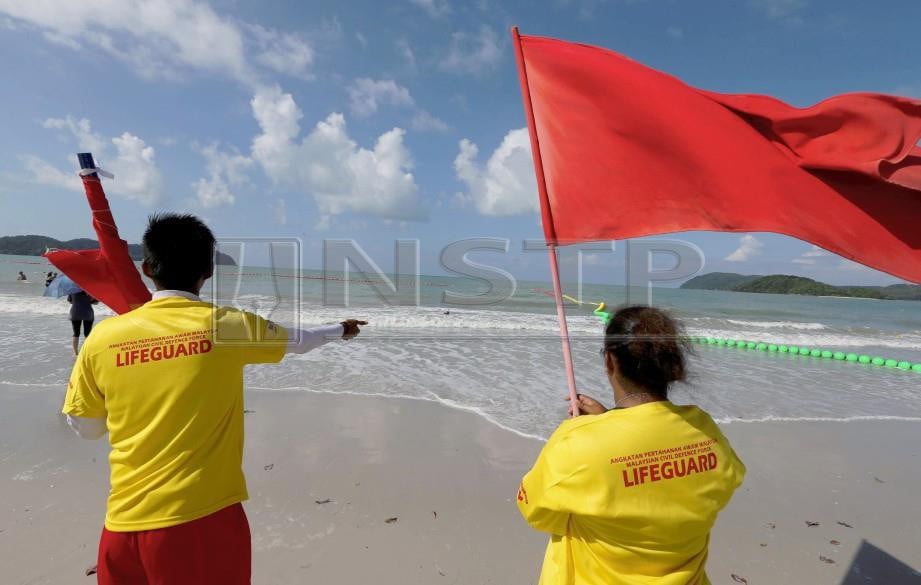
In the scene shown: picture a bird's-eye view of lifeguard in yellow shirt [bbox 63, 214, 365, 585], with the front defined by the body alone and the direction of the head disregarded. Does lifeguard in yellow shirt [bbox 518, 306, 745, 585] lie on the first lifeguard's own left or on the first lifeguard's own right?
on the first lifeguard's own right

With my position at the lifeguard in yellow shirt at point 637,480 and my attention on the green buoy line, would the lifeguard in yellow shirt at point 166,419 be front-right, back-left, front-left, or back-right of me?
back-left

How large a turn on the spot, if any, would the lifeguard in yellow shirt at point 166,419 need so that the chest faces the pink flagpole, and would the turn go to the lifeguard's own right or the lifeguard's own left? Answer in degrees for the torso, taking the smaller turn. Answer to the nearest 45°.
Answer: approximately 90° to the lifeguard's own right

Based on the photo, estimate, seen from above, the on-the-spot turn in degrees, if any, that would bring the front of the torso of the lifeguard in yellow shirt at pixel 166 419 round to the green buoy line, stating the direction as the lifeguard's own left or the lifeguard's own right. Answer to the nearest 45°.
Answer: approximately 90° to the lifeguard's own right

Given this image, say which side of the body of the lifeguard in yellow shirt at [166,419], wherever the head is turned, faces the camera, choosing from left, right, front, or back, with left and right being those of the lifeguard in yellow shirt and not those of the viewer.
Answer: back

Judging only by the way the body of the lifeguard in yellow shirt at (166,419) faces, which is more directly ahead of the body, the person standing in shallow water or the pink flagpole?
the person standing in shallow water

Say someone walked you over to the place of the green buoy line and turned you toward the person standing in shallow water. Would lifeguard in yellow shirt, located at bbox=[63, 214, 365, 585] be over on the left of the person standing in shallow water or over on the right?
left

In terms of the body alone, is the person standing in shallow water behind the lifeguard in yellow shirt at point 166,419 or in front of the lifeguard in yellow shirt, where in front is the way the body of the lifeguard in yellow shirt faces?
in front
